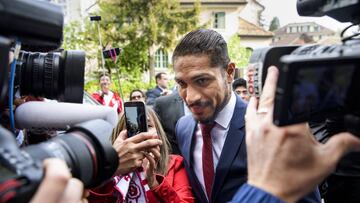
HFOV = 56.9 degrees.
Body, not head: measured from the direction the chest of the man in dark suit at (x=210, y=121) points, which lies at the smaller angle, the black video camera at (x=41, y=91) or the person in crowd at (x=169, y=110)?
the black video camera

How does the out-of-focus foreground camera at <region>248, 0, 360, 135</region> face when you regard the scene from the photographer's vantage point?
facing away from the viewer and to the left of the viewer

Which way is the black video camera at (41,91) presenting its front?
to the viewer's right

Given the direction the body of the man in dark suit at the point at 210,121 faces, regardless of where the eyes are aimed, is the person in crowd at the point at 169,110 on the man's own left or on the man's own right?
on the man's own right

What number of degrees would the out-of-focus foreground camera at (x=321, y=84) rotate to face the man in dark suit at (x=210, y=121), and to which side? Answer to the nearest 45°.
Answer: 0° — it already faces them
